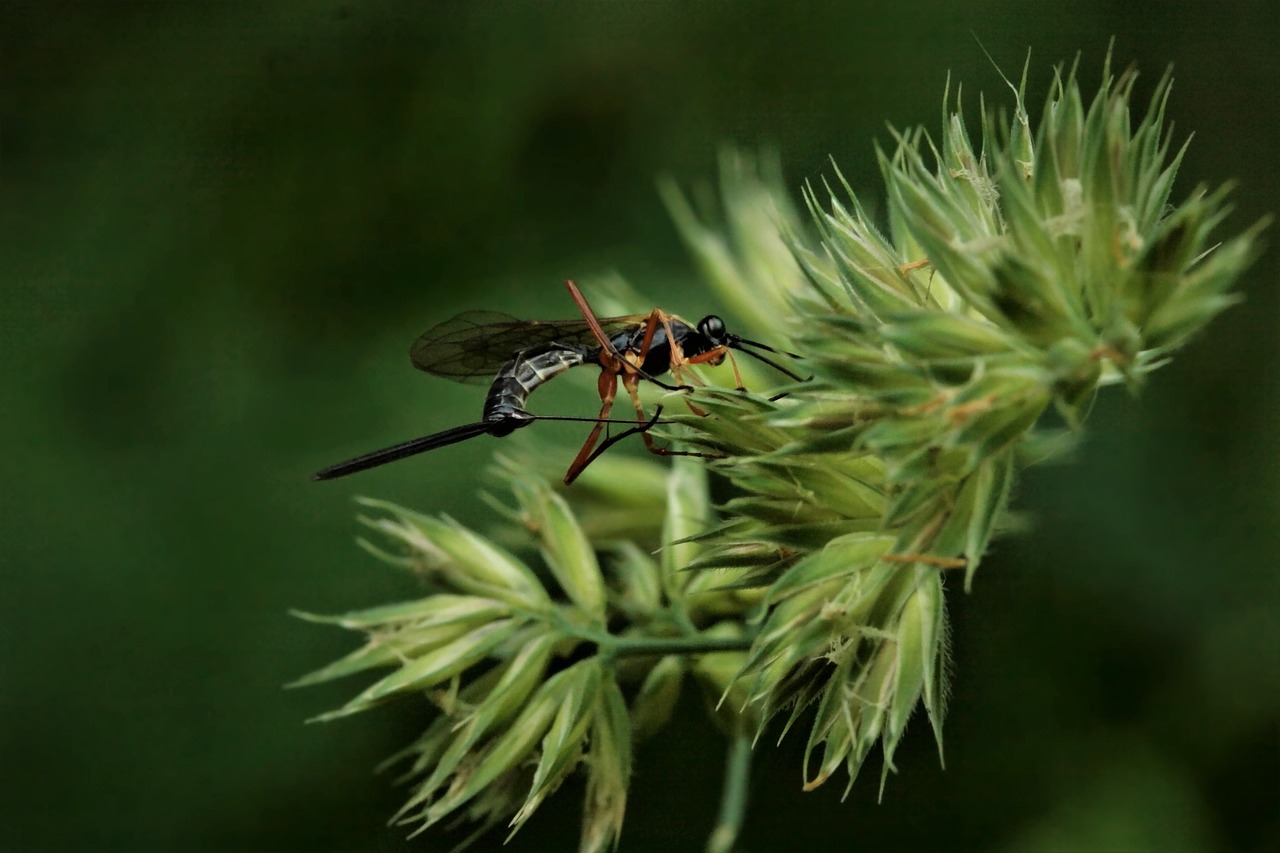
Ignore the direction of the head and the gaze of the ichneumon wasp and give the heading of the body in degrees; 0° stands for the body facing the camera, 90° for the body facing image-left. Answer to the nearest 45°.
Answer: approximately 270°
